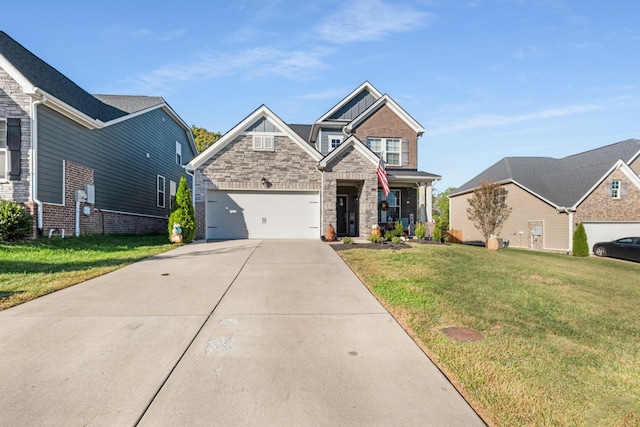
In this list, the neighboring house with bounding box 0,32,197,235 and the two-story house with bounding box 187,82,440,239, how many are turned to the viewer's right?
0

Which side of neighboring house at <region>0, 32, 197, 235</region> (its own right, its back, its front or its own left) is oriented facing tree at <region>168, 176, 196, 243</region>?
left

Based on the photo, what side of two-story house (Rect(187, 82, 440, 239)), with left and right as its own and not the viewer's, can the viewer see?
front

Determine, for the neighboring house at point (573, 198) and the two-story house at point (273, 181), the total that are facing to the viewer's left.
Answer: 0

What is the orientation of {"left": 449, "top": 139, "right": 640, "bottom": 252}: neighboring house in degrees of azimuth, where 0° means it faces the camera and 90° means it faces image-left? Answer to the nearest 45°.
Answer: approximately 315°

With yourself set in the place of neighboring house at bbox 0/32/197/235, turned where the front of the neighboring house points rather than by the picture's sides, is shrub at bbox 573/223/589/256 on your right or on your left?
on your left

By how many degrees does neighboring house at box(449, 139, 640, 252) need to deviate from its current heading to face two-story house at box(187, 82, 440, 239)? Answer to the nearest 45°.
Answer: approximately 90° to its right

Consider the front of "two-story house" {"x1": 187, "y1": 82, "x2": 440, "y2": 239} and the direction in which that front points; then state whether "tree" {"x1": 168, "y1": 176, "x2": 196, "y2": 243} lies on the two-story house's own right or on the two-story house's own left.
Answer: on the two-story house's own right

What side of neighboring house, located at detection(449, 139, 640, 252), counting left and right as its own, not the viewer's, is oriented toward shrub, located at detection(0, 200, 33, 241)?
right

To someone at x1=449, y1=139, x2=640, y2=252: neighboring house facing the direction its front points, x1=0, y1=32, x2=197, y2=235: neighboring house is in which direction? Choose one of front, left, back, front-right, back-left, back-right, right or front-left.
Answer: right

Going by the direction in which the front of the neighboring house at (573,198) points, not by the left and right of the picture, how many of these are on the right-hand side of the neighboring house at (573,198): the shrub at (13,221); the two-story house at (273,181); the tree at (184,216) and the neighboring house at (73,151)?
4

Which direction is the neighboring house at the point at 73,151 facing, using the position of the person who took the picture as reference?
facing the viewer and to the left of the viewer
